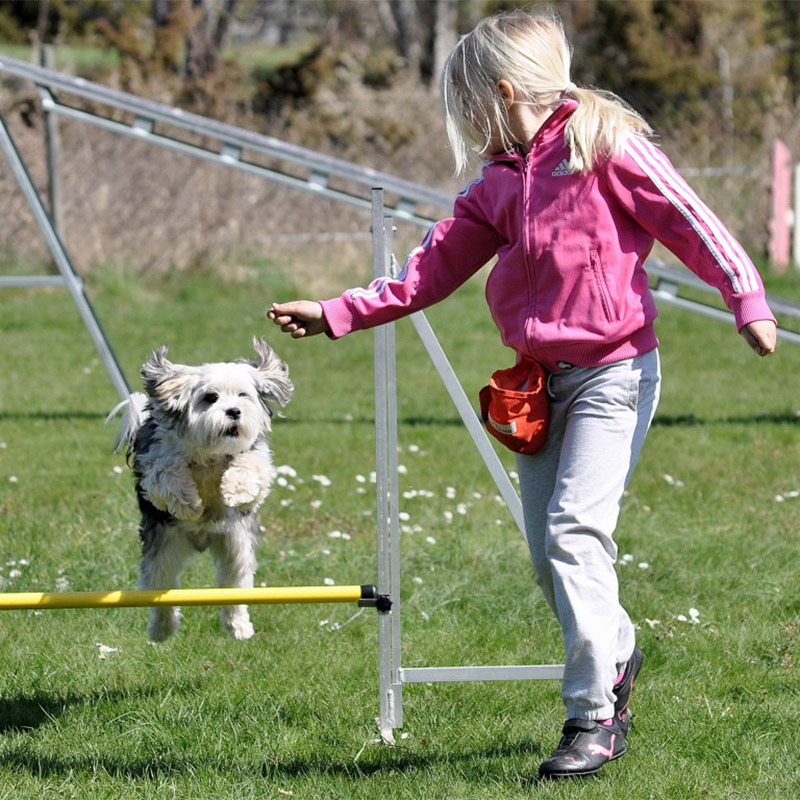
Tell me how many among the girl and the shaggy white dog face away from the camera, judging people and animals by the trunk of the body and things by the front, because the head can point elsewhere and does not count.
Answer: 0

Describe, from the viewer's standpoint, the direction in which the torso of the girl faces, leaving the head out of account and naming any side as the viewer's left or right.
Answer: facing the viewer and to the left of the viewer

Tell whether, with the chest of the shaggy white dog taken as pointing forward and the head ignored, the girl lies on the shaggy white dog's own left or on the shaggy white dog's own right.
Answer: on the shaggy white dog's own left

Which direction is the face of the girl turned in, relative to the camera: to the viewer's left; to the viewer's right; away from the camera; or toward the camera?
to the viewer's left
